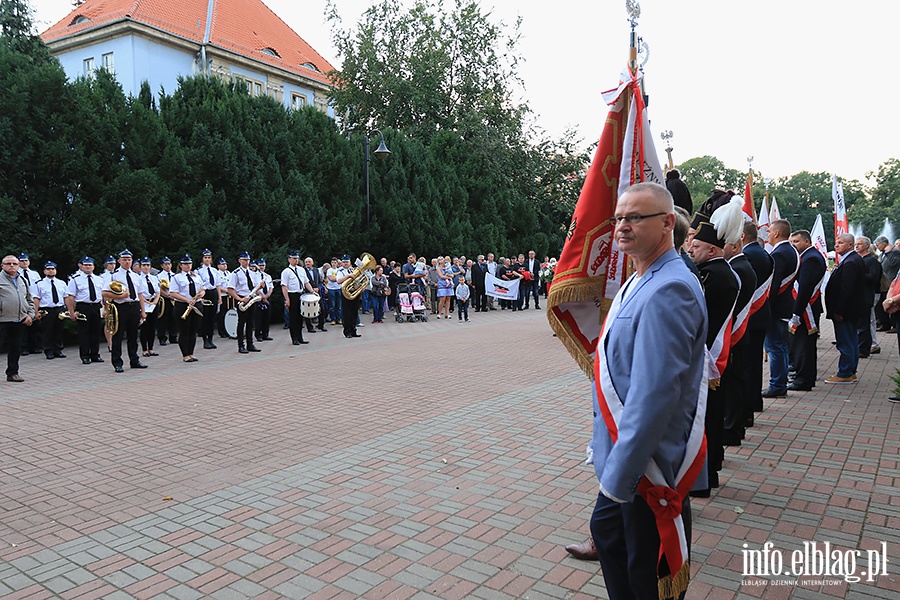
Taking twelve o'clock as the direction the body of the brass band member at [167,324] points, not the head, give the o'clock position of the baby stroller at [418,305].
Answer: The baby stroller is roughly at 10 o'clock from the brass band member.

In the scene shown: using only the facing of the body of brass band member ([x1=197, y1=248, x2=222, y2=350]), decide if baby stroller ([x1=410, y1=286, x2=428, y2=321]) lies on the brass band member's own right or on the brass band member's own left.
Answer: on the brass band member's own left

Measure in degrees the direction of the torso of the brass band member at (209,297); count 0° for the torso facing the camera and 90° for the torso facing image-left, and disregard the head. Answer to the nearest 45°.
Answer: approximately 315°

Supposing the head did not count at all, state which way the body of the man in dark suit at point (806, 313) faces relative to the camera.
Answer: to the viewer's left

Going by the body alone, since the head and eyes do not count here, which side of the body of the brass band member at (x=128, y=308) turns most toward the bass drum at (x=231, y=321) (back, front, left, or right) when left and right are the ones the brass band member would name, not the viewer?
left

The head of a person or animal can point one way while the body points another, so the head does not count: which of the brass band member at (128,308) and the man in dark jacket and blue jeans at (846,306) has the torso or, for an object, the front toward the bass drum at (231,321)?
the man in dark jacket and blue jeans

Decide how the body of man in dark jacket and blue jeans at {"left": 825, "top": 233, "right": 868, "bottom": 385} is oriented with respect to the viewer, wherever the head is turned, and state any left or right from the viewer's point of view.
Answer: facing to the left of the viewer
